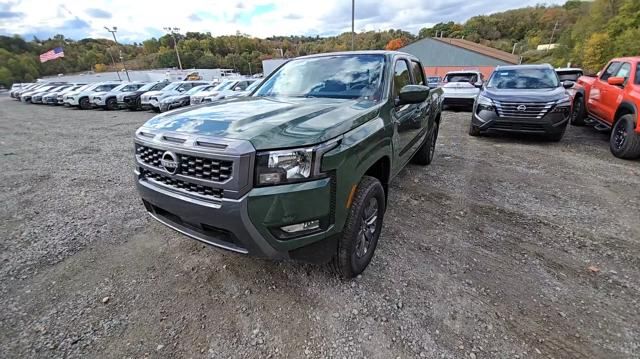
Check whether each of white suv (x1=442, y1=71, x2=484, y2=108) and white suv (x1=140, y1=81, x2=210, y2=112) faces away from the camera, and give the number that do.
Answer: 1

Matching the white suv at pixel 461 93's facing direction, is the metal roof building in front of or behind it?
in front

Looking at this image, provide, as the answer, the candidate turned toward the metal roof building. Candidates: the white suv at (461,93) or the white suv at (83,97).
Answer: the white suv at (461,93)

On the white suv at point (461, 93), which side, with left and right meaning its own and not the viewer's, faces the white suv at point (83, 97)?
left

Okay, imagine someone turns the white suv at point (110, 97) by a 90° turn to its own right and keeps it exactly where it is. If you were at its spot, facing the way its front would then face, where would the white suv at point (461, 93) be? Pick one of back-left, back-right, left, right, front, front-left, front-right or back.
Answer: back

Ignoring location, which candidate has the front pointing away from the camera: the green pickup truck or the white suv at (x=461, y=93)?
the white suv

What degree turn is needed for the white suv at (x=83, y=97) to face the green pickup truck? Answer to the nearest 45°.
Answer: approximately 45° to its left

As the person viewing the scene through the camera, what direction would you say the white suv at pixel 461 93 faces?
facing away from the viewer

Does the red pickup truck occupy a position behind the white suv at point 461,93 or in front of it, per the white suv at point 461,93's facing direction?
behind

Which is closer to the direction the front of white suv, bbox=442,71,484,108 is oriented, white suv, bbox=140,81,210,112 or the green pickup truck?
the white suv
